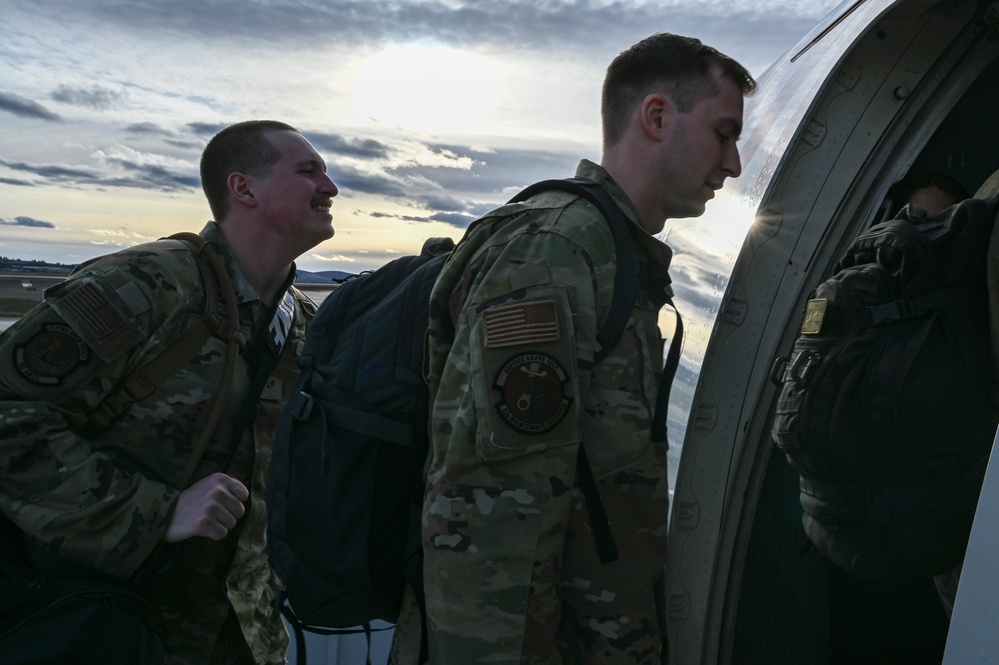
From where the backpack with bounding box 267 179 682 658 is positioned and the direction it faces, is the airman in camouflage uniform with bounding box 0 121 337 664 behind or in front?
in front

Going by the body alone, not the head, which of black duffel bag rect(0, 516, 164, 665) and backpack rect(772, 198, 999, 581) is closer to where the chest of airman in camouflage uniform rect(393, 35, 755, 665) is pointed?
the backpack

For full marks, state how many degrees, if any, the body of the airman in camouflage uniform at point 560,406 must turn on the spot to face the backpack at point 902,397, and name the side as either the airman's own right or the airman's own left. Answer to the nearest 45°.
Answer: approximately 45° to the airman's own left

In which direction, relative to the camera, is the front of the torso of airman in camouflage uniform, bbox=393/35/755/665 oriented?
to the viewer's right

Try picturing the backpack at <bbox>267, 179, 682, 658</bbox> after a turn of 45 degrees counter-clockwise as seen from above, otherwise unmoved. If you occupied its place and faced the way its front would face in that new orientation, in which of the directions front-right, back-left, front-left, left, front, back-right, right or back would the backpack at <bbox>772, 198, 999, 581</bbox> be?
back-left

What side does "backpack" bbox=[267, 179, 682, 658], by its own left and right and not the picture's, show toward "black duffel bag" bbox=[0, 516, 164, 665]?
front

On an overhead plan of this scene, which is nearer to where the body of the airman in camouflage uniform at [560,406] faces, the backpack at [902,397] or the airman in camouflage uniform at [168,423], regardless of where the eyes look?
the backpack

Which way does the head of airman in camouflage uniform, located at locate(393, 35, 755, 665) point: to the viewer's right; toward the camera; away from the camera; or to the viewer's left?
to the viewer's right

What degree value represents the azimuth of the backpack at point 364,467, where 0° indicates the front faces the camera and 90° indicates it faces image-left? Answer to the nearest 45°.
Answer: approximately 90°

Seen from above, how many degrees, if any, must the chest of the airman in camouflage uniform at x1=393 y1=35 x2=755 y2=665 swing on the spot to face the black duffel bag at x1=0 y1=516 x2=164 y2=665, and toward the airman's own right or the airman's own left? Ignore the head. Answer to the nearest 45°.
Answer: approximately 180°
